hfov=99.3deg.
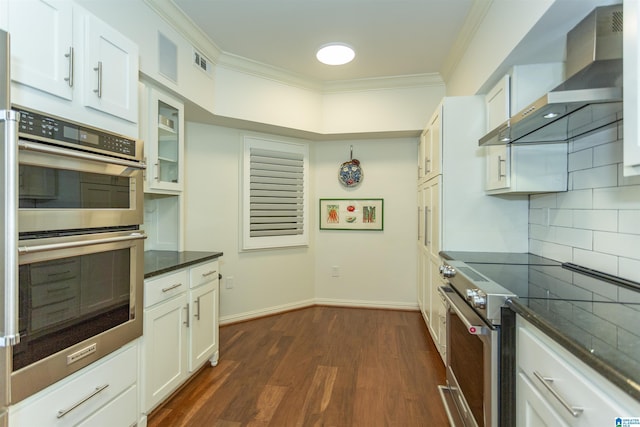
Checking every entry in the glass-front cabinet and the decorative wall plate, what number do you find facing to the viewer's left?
0

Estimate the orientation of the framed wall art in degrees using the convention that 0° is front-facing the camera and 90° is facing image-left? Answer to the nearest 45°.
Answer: approximately 0°

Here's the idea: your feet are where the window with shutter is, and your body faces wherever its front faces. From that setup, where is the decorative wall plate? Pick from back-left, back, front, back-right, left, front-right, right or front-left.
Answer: front-left

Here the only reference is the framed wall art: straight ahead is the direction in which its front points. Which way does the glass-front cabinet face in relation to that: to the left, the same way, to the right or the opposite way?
to the left

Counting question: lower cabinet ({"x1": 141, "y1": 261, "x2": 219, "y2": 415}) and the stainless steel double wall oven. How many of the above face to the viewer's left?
0

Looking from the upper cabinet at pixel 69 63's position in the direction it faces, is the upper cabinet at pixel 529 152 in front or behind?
in front

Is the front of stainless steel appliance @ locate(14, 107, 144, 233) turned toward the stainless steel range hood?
yes

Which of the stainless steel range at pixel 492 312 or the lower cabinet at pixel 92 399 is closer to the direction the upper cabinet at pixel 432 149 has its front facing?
the lower cabinet

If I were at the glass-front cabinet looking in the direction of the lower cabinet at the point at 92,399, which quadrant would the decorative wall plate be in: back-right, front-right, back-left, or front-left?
back-left

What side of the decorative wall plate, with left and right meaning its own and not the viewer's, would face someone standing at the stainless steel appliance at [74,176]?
front

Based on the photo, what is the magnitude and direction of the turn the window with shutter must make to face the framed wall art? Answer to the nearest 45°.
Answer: approximately 45° to its left

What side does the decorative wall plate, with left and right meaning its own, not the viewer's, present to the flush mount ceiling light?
front

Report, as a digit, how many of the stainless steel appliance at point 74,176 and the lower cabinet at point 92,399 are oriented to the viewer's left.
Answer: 0

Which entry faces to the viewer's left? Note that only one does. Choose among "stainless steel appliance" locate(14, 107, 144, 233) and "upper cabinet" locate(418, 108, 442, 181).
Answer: the upper cabinet

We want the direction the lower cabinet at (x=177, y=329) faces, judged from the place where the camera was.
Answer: facing the viewer and to the right of the viewer

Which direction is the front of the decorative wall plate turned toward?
toward the camera

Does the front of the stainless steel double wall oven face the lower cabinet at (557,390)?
yes

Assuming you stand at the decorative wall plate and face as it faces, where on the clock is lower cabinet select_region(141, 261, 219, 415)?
The lower cabinet is roughly at 1 o'clock from the decorative wall plate.
